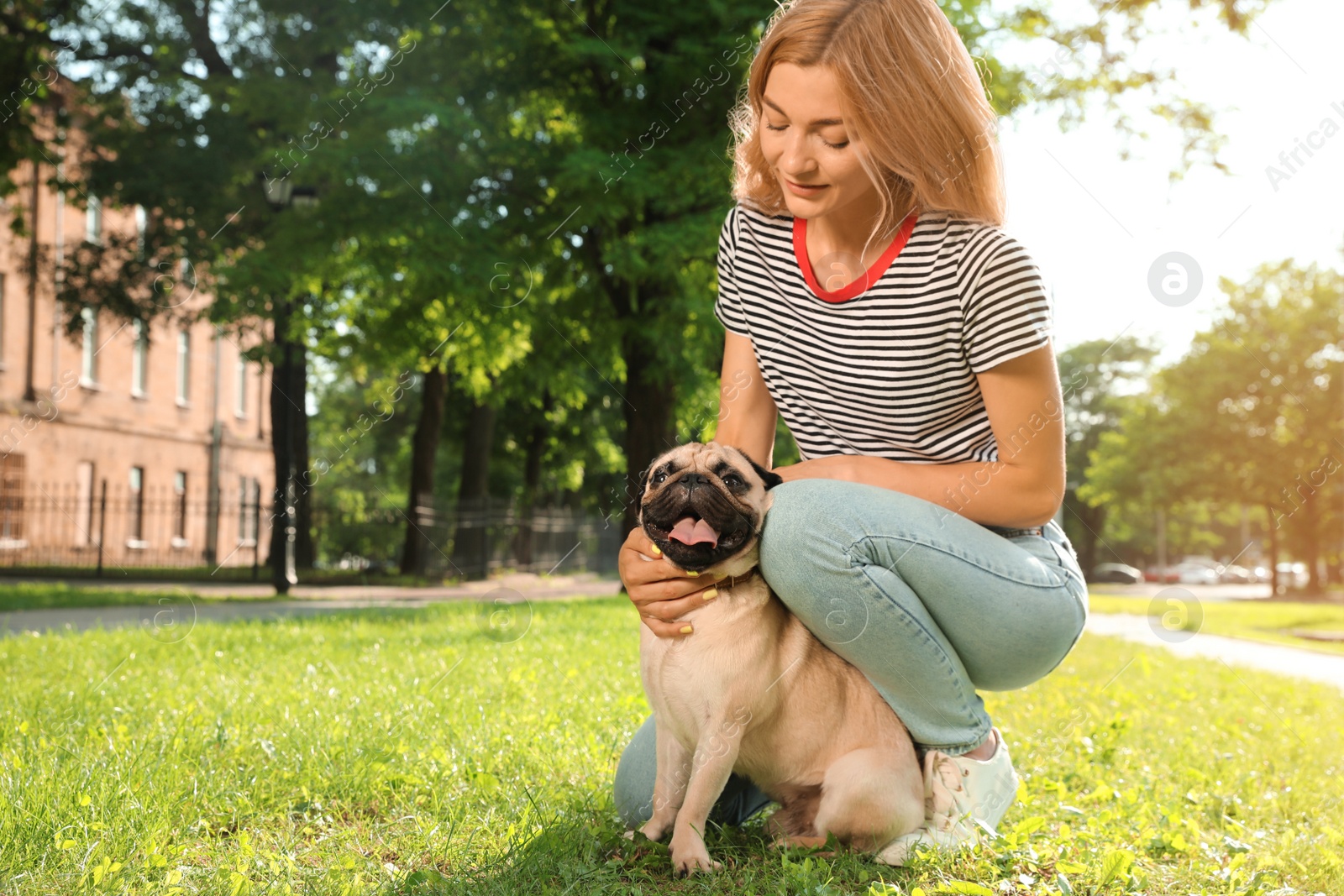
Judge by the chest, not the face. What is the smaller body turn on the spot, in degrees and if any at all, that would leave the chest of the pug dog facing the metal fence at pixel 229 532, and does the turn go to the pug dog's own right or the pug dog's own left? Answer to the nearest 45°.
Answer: approximately 90° to the pug dog's own right

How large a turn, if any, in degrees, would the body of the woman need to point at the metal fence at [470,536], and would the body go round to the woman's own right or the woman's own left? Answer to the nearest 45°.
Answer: approximately 90° to the woman's own right

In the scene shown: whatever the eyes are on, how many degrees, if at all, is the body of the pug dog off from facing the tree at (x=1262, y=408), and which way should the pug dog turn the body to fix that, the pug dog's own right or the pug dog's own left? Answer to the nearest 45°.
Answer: approximately 180°

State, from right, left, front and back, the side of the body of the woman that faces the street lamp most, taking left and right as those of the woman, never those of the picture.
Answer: right

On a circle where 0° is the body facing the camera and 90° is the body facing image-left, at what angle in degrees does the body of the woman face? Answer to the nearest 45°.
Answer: approximately 45°

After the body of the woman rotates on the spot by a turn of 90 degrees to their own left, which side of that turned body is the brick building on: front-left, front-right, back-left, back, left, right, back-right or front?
back

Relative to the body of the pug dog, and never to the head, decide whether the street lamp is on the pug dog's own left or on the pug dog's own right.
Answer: on the pug dog's own right

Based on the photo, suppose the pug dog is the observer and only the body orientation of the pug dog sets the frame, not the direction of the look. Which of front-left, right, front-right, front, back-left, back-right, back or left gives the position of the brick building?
right

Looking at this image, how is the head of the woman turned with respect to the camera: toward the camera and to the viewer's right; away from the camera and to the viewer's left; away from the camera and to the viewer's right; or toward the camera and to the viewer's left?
toward the camera and to the viewer's left
